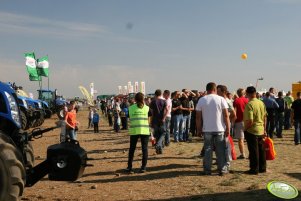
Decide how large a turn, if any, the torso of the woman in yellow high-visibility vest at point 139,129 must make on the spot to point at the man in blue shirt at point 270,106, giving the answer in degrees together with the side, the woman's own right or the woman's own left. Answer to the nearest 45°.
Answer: approximately 45° to the woman's own right

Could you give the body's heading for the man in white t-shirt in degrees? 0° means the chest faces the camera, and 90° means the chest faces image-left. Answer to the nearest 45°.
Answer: approximately 180°

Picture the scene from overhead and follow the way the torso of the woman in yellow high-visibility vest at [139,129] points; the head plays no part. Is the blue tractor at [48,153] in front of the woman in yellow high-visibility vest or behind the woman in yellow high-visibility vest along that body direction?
behind

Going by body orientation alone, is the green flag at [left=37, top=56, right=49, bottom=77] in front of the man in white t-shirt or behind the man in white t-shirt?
in front

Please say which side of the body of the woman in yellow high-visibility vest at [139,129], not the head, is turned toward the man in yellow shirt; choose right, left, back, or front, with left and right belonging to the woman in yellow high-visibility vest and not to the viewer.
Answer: right

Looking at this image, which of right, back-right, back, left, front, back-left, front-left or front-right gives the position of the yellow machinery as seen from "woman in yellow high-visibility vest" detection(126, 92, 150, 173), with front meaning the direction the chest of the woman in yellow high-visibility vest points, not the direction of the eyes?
front-right

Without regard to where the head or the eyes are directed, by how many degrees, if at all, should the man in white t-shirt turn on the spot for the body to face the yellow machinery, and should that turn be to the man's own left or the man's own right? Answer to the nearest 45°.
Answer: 0° — they already face it

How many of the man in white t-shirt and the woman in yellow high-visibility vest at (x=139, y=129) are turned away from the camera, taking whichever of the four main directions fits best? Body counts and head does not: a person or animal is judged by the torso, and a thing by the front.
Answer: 2

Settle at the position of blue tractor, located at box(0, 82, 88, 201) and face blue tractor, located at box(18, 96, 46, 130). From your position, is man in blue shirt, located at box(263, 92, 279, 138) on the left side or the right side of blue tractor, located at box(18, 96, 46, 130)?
right

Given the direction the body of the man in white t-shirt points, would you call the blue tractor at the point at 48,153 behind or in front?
behind

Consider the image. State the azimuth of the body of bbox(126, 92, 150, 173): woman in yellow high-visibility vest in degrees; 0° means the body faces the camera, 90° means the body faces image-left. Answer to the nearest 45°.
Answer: approximately 180°
